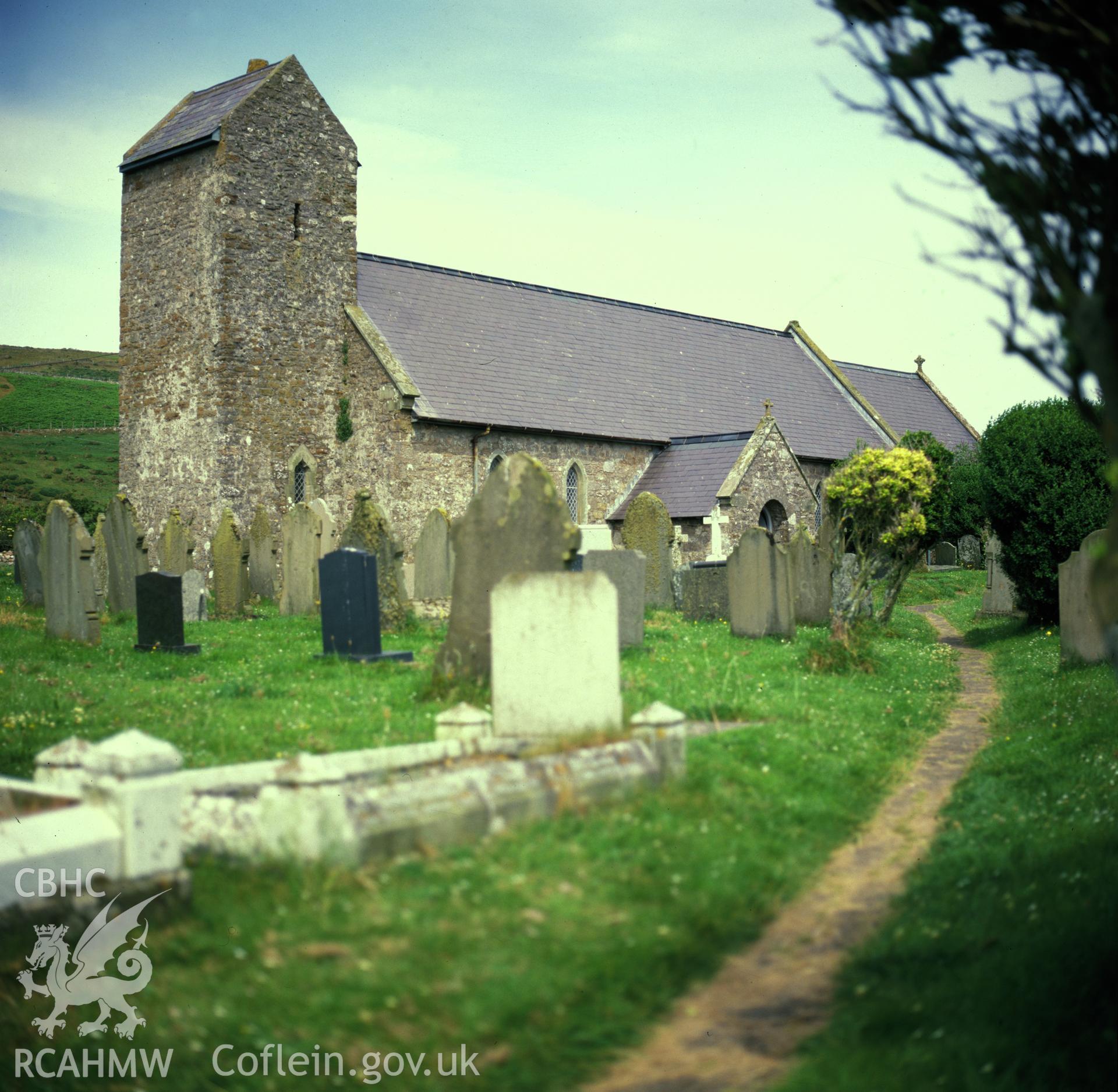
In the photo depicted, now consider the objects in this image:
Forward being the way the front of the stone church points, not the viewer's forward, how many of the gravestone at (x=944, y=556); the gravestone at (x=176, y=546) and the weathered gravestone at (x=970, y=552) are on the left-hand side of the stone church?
2

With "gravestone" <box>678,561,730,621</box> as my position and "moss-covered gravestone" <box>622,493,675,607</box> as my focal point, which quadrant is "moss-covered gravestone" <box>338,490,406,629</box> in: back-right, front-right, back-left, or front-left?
back-left

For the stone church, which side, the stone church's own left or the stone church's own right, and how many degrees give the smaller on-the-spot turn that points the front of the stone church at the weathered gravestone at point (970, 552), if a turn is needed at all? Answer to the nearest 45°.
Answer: approximately 90° to the stone church's own left

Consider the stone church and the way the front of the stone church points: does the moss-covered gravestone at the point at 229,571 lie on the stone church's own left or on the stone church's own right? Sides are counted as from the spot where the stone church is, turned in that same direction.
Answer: on the stone church's own right

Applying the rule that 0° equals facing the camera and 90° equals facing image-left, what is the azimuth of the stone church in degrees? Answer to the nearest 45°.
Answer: approximately 315°

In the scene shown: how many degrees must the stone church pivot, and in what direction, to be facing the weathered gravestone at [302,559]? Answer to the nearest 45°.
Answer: approximately 45° to its right

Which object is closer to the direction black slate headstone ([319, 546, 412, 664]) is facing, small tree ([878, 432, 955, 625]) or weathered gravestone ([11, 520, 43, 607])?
the small tree

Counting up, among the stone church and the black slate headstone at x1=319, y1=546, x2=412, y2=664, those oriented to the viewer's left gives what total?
0

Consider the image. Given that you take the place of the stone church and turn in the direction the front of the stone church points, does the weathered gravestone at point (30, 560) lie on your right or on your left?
on your right
